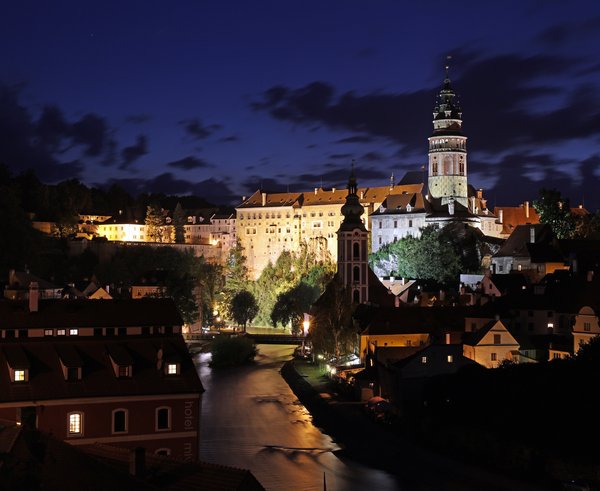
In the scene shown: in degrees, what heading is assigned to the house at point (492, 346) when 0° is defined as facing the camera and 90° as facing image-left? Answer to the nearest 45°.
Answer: approximately 0°

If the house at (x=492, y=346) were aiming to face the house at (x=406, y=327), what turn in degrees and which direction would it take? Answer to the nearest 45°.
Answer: approximately 135° to its right

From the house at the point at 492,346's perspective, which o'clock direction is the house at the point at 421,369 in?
the house at the point at 421,369 is roughly at 1 o'clock from the house at the point at 492,346.

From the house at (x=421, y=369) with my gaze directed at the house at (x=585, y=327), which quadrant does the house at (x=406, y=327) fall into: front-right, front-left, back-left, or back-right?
front-left

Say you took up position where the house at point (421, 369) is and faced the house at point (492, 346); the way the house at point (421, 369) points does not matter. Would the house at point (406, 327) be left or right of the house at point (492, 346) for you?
left

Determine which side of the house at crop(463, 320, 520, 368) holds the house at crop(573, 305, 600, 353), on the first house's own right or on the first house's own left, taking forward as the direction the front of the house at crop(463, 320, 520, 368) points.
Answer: on the first house's own left

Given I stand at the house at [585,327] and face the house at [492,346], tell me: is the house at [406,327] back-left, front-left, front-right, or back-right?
front-right

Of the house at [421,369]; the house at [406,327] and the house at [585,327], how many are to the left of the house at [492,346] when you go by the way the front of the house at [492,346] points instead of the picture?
1

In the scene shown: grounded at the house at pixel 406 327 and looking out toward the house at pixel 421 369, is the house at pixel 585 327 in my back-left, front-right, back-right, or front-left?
front-left
